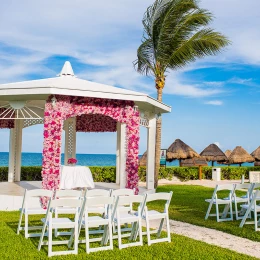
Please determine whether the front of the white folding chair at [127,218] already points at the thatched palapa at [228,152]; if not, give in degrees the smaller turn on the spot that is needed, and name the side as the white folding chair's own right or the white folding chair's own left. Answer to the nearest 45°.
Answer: approximately 45° to the white folding chair's own right

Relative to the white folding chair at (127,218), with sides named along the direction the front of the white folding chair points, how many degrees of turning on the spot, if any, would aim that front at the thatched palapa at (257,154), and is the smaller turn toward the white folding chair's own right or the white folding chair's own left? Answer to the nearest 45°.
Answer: approximately 45° to the white folding chair's own right

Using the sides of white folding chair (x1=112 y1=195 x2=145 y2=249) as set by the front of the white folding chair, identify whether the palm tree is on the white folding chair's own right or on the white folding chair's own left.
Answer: on the white folding chair's own right

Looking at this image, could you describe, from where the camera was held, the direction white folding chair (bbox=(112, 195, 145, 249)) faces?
facing away from the viewer and to the left of the viewer

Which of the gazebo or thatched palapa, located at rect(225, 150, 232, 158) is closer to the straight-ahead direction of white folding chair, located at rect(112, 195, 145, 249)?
the gazebo

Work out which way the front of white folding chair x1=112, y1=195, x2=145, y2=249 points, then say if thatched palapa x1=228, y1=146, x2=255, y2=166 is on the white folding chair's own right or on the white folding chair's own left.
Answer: on the white folding chair's own right

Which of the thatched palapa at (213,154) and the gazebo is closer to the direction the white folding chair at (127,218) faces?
the gazebo

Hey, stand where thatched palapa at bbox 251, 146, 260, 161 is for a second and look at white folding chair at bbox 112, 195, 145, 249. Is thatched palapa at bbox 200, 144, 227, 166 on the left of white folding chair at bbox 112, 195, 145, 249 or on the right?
right

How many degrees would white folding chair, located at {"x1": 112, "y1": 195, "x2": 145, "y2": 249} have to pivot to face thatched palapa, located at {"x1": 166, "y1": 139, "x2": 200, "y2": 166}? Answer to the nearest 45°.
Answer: approximately 45° to its right

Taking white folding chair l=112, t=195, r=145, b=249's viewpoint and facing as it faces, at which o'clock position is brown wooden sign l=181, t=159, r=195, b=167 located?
The brown wooden sign is roughly at 2 o'clock from the white folding chair.
